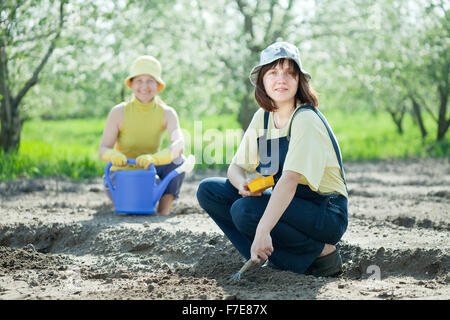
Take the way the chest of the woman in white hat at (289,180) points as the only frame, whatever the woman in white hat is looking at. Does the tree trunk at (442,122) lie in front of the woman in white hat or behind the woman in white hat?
behind

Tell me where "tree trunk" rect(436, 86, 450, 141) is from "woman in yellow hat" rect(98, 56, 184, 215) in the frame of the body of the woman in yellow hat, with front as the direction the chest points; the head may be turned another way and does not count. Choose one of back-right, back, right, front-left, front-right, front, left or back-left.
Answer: back-left

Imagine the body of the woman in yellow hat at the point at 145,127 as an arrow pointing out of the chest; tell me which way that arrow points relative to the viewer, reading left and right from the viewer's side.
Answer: facing the viewer

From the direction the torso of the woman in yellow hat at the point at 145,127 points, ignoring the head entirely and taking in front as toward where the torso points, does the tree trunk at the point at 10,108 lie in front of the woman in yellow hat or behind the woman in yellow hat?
behind

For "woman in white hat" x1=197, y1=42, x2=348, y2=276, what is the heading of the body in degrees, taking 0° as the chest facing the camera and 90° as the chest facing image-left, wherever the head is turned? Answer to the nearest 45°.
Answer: approximately 45°

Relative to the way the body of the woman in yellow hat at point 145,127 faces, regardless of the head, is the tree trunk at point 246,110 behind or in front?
behind

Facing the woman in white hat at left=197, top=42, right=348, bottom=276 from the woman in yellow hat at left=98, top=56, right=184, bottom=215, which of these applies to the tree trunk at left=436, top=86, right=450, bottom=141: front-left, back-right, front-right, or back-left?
back-left

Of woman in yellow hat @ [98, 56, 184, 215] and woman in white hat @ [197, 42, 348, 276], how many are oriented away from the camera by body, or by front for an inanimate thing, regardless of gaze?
0

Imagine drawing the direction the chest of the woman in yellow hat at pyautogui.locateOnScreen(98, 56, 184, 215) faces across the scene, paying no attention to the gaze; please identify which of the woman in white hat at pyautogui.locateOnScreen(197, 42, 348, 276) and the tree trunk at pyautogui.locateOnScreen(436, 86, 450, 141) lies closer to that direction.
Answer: the woman in white hat

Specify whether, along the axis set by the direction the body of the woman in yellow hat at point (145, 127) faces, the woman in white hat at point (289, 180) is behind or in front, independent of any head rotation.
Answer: in front

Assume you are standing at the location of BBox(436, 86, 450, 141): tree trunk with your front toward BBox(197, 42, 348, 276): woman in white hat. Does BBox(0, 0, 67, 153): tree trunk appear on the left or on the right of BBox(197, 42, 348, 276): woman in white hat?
right
